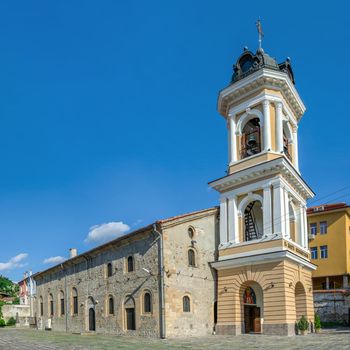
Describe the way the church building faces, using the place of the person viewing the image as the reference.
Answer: facing the viewer and to the right of the viewer
